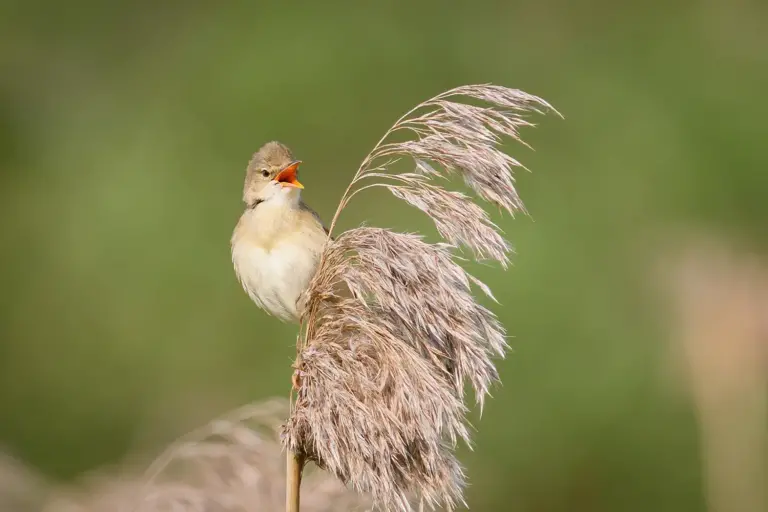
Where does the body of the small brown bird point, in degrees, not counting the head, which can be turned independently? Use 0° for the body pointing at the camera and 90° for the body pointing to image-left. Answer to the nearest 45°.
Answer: approximately 0°
